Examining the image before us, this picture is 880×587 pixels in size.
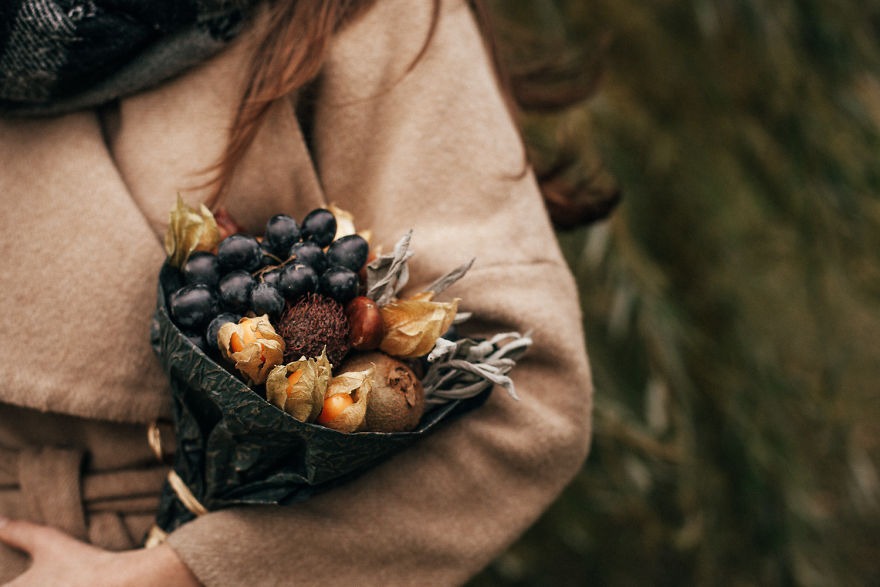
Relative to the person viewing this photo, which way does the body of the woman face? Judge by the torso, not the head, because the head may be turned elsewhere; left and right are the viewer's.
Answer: facing the viewer
